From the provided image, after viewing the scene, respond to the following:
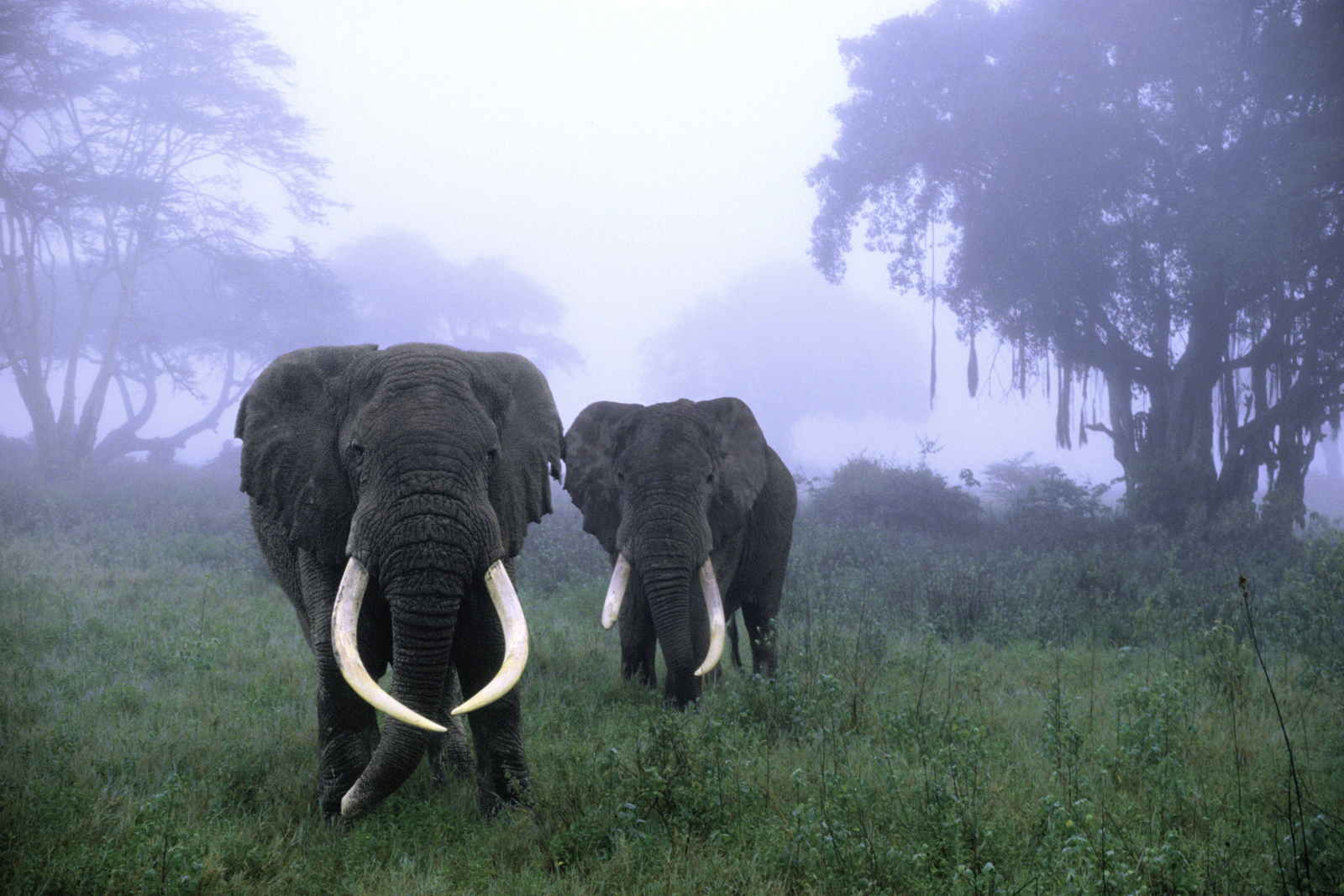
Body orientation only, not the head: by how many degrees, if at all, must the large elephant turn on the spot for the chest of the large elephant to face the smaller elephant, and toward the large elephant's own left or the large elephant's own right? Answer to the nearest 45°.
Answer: approximately 135° to the large elephant's own left

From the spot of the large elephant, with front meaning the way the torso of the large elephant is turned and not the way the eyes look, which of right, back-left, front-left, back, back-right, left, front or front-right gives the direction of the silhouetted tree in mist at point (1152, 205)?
back-left

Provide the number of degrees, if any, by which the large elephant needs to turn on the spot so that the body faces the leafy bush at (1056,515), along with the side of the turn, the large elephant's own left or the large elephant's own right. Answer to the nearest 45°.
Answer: approximately 135° to the large elephant's own left

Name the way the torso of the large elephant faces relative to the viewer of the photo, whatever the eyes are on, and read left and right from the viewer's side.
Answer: facing the viewer

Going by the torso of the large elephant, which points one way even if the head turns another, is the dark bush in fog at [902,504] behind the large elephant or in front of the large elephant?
behind

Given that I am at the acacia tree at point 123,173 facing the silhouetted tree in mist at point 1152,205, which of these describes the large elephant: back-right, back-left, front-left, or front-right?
front-right

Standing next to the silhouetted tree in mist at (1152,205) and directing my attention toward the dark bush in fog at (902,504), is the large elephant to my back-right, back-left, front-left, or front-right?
front-left

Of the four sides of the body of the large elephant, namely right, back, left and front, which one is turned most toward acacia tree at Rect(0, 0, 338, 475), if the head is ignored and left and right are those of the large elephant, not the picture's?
back
